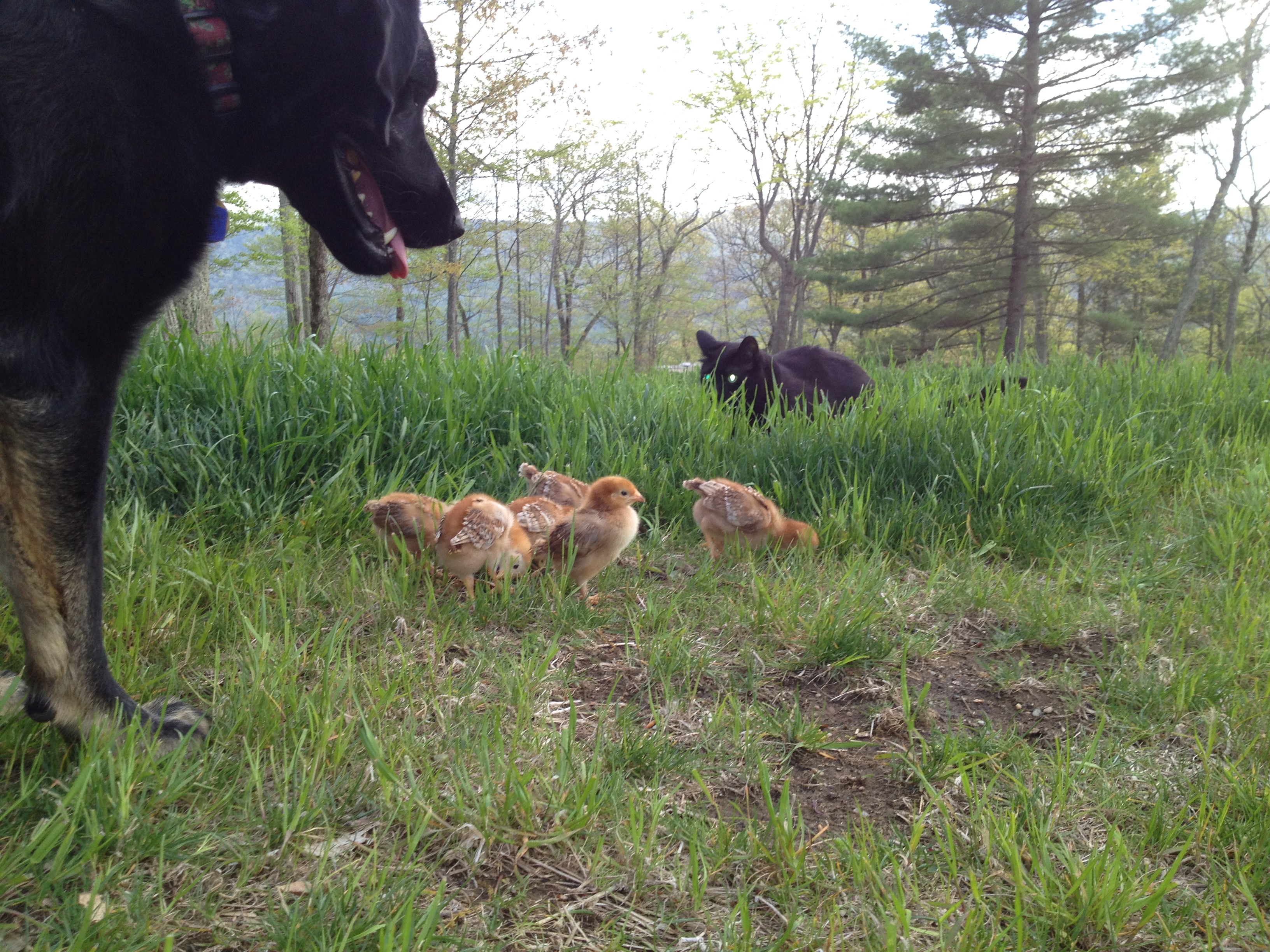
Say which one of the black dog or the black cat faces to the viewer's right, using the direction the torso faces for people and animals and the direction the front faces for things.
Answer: the black dog

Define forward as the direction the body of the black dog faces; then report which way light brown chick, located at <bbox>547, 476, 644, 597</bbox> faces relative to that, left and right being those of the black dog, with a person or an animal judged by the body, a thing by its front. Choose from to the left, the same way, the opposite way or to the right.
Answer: the same way

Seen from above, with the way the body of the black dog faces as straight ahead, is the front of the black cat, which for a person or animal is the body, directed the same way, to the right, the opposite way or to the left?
the opposite way

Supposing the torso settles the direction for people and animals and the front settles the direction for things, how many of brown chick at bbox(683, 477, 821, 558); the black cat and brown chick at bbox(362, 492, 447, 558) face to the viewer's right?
2

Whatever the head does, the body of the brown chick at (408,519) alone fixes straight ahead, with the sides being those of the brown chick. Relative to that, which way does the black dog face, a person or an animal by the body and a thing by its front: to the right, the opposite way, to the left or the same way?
the same way

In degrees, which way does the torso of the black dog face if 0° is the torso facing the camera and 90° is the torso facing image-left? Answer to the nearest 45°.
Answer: approximately 270°

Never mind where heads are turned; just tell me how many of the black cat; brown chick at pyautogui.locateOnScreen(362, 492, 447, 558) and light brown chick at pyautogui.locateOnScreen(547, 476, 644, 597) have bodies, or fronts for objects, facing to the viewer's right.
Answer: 2

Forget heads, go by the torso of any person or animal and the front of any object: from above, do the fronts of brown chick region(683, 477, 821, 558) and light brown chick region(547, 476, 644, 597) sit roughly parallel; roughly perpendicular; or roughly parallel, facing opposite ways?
roughly parallel

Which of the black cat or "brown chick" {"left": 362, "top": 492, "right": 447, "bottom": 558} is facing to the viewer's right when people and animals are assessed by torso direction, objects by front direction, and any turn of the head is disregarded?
the brown chick

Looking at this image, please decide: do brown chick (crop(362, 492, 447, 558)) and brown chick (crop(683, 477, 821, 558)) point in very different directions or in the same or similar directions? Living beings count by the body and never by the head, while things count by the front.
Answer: same or similar directions

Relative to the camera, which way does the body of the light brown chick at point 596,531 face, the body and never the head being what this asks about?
to the viewer's right

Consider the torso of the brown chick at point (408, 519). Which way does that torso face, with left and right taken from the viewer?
facing to the right of the viewer

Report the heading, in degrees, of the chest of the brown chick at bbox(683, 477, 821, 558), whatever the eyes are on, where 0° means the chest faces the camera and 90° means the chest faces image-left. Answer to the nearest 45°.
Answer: approximately 270°

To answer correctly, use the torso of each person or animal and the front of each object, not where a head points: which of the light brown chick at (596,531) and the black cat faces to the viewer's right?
the light brown chick
